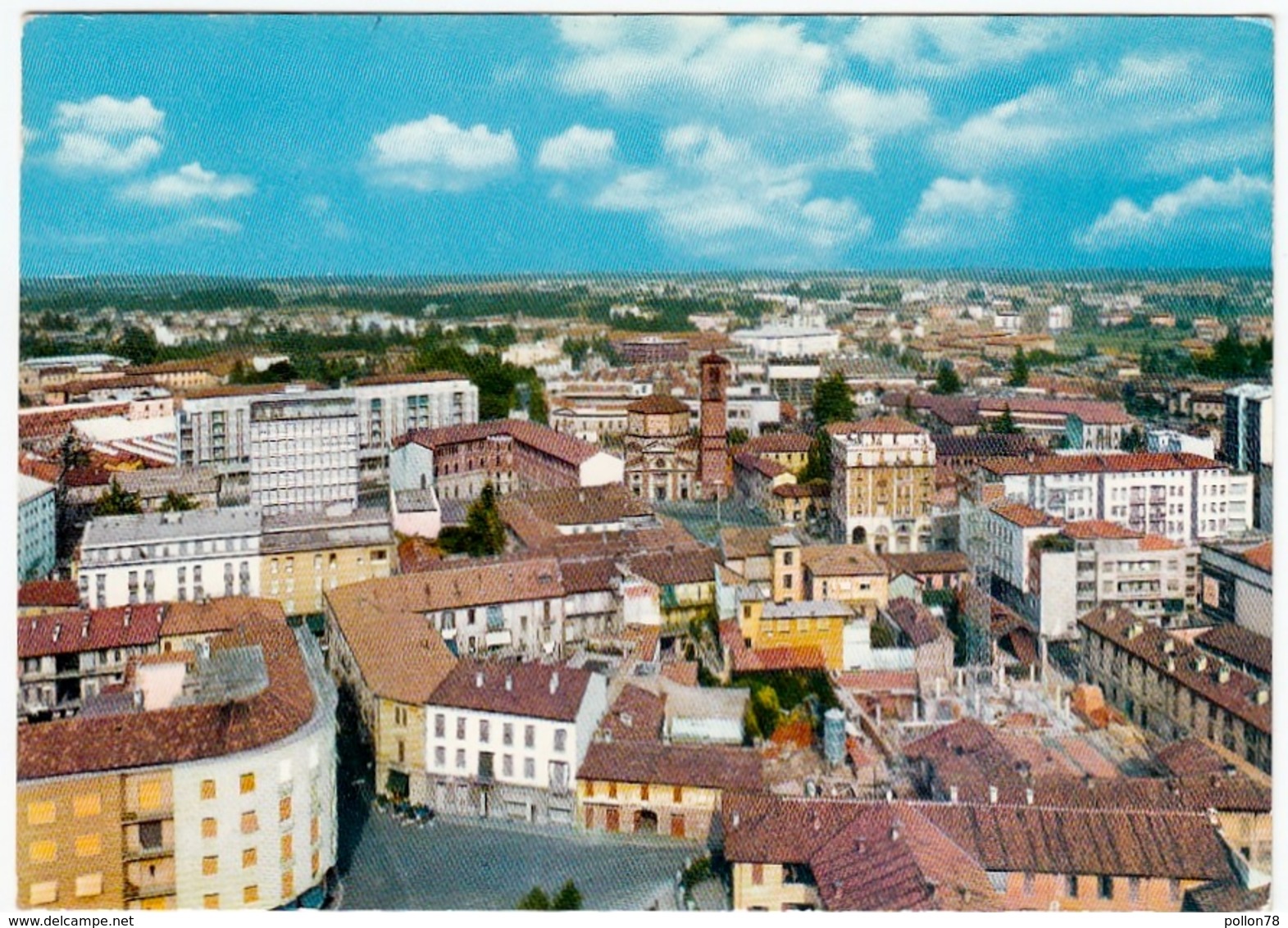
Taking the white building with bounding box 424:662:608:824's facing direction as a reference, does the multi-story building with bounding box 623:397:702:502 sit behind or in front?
behind

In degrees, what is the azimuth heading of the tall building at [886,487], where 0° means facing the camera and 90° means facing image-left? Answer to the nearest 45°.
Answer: approximately 0°

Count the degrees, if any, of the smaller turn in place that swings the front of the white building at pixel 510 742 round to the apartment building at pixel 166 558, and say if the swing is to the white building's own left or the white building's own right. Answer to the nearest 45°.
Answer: approximately 135° to the white building's own right

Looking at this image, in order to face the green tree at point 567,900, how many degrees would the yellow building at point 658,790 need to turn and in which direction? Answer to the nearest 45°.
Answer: approximately 45° to its right

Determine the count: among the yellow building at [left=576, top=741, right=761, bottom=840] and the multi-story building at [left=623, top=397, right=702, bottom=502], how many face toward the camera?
2

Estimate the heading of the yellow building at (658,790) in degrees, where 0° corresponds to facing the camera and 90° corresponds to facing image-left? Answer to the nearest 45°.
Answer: approximately 0°

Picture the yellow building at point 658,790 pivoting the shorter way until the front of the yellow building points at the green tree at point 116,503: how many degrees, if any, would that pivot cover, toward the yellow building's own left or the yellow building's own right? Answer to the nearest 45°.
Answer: approximately 135° to the yellow building's own right

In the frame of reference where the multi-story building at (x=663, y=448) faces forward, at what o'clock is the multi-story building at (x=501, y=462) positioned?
the multi-story building at (x=501, y=462) is roughly at 2 o'clock from the multi-story building at (x=663, y=448).

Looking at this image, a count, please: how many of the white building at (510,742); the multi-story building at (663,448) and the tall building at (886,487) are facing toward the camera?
3

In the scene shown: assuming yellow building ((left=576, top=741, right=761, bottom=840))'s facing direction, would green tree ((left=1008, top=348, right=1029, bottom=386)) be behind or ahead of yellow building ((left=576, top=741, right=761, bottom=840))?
behind
